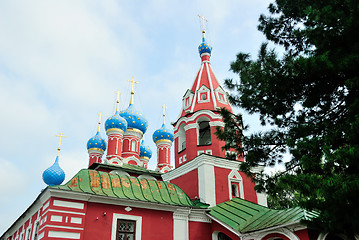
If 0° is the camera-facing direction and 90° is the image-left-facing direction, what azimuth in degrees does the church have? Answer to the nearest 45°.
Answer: approximately 315°
